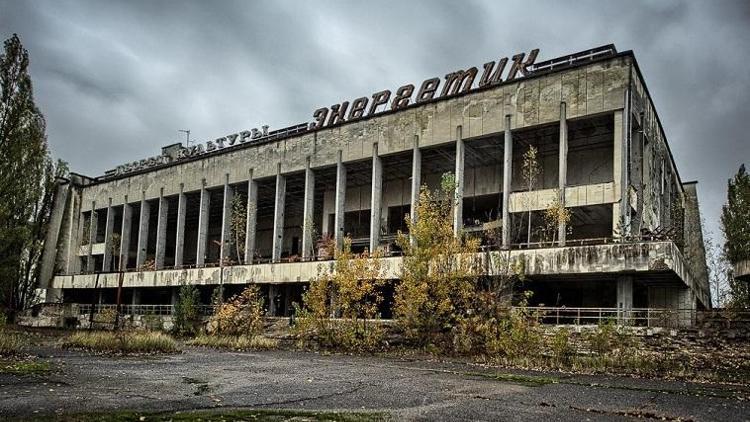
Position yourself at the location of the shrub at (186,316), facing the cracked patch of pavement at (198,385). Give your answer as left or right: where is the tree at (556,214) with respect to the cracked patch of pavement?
left

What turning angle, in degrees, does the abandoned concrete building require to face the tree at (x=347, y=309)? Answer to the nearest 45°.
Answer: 0° — it already faces it

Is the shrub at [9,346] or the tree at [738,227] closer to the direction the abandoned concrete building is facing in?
the shrub

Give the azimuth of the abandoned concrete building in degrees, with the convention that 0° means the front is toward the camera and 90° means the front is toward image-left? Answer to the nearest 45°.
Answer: approximately 45°

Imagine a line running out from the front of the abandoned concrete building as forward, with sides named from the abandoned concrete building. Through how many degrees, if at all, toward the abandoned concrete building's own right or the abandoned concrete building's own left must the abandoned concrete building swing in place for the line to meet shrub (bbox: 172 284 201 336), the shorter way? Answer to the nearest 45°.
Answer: approximately 45° to the abandoned concrete building's own right

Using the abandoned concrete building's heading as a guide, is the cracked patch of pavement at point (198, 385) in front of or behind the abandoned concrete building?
in front

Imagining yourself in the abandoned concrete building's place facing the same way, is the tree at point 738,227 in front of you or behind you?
behind

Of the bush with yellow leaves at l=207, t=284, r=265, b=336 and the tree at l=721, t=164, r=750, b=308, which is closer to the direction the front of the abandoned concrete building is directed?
the bush with yellow leaves

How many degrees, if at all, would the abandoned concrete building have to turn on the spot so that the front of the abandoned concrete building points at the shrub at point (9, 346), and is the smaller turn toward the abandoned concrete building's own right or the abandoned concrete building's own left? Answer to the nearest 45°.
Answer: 0° — it already faces it
